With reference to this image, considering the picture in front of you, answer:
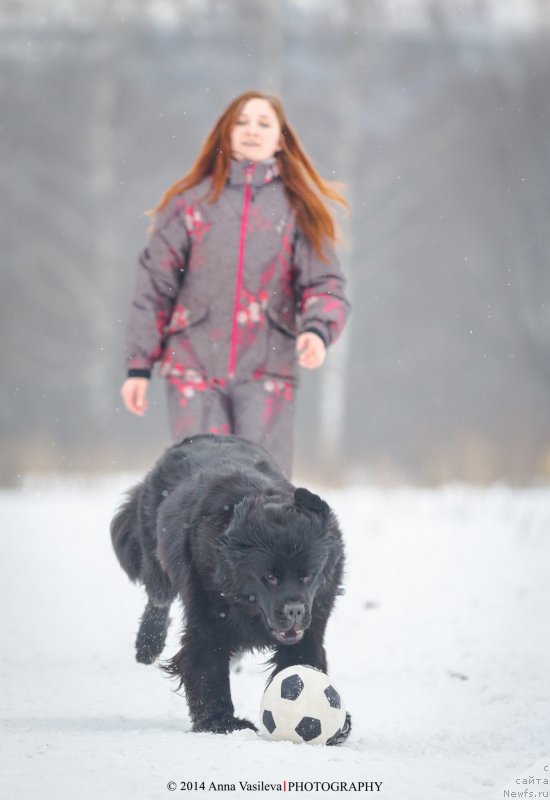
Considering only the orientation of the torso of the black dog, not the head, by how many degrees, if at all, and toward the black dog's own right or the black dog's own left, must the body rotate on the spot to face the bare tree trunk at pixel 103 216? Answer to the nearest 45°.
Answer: approximately 135° to the black dog's own left

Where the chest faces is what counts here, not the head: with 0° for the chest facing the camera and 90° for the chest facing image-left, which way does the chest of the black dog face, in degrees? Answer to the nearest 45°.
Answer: approximately 315°
